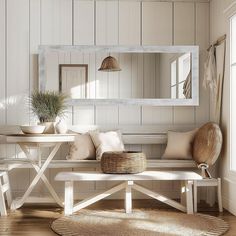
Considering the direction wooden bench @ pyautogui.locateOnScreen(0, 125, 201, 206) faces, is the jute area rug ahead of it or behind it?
ahead

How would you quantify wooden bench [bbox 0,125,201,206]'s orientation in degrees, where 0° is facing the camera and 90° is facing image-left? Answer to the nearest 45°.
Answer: approximately 0°

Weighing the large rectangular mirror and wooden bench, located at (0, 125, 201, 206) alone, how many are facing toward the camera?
2

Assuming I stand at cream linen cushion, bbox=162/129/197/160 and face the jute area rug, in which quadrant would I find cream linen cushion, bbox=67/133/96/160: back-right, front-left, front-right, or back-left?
front-right

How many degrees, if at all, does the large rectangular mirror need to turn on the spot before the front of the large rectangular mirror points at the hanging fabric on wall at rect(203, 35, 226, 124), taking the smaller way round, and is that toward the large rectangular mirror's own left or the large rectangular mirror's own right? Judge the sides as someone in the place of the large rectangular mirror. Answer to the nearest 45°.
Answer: approximately 90° to the large rectangular mirror's own left

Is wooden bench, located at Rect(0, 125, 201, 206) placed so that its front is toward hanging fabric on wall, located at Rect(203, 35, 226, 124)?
no

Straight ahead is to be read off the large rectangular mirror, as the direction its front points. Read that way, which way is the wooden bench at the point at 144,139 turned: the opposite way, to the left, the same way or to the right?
the same way

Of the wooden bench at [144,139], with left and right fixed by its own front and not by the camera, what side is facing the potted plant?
right

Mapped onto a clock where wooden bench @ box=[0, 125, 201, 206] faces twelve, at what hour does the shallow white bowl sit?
The shallow white bowl is roughly at 2 o'clock from the wooden bench.

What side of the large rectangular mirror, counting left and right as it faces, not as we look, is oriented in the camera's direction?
front
